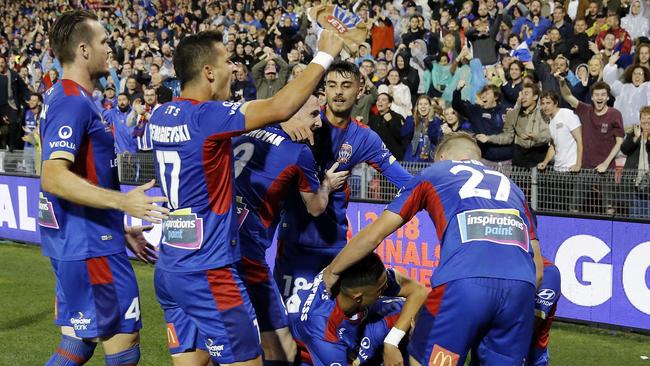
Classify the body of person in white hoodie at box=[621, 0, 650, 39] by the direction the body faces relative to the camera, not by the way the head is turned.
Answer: toward the camera

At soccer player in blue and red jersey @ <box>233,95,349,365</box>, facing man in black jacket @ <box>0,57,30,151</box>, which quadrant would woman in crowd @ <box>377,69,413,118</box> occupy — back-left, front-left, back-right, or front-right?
front-right

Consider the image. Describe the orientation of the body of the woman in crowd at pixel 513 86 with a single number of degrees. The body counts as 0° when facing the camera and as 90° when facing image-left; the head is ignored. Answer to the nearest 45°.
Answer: approximately 45°

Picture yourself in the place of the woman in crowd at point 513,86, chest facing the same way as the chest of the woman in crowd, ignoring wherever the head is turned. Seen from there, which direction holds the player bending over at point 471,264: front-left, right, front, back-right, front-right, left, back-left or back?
front-left

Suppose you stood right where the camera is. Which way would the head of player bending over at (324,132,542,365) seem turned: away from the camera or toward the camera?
away from the camera

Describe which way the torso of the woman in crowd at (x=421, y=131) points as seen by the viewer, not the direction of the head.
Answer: toward the camera

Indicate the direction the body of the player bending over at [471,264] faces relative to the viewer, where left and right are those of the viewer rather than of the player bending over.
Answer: facing away from the viewer and to the left of the viewer

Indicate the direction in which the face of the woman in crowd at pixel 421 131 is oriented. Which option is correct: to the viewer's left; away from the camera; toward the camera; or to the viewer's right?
toward the camera

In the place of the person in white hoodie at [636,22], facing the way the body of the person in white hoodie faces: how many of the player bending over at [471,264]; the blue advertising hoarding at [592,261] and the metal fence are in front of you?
3

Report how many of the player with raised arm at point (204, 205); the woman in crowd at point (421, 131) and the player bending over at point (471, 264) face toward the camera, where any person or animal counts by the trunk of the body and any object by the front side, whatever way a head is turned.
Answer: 1

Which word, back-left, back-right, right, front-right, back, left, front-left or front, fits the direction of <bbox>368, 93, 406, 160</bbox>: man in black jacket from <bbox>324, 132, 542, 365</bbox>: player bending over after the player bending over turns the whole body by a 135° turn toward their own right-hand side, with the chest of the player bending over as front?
left

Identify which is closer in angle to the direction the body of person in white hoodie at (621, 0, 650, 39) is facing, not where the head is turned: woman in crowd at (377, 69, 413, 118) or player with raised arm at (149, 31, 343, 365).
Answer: the player with raised arm
